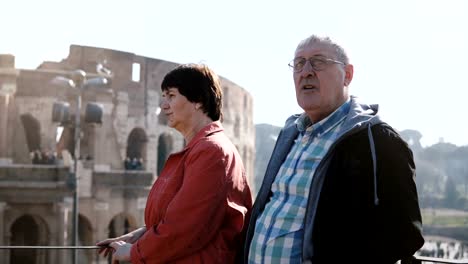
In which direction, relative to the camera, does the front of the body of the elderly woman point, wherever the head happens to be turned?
to the viewer's left

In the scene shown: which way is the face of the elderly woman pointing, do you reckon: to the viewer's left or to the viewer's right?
to the viewer's left

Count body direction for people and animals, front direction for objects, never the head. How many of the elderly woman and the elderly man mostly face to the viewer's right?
0

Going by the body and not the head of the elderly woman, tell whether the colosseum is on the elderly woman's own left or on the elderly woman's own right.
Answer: on the elderly woman's own right

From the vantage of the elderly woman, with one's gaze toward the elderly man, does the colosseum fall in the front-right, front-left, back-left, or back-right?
back-left

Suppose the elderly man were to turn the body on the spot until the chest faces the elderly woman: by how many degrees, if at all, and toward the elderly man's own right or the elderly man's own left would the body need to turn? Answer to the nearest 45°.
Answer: approximately 45° to the elderly man's own right

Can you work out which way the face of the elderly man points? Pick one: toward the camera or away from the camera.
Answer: toward the camera

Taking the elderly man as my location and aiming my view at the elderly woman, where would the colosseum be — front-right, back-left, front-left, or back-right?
front-right

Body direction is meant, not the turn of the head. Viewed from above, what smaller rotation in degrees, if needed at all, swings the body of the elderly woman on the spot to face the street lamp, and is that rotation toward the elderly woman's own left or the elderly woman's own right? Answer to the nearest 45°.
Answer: approximately 90° to the elderly woman's own right

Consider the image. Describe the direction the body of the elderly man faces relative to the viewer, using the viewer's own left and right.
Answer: facing the viewer and to the left of the viewer
